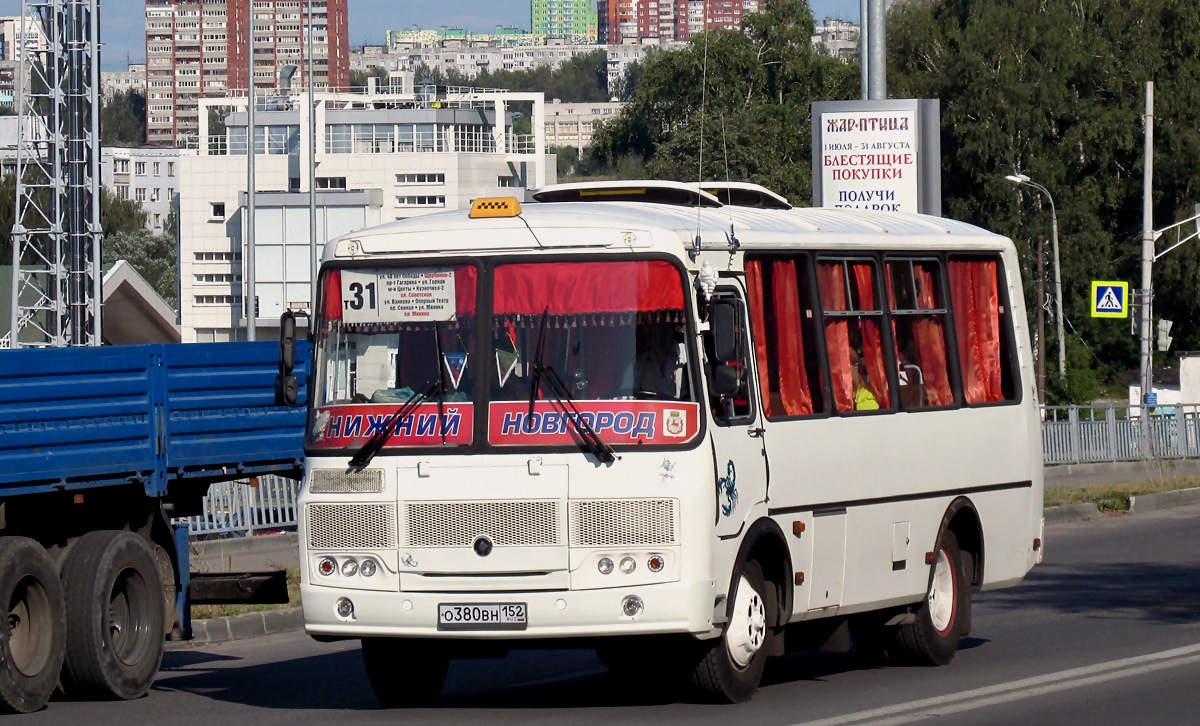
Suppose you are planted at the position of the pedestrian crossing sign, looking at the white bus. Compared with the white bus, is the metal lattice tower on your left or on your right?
right

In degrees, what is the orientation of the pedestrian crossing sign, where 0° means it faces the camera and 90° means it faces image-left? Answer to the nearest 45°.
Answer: approximately 0°

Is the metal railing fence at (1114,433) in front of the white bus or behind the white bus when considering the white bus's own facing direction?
behind

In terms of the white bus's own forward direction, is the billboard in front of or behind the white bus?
behind

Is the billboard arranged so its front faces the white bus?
yes

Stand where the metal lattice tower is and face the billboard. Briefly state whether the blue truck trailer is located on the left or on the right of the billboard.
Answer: right

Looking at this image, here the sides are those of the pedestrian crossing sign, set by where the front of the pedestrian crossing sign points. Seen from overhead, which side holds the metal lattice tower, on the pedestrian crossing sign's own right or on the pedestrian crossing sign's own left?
on the pedestrian crossing sign's own right

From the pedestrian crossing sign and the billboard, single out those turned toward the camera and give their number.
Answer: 2

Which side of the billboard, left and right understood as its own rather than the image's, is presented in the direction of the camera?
front
